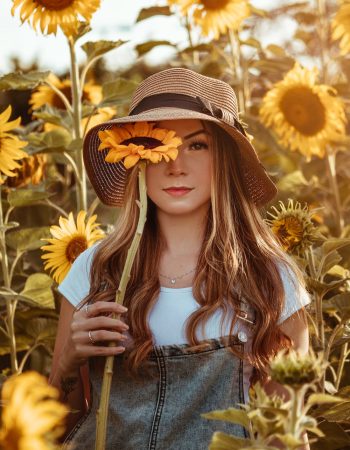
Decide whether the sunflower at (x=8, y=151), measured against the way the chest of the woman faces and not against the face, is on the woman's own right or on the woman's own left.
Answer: on the woman's own right

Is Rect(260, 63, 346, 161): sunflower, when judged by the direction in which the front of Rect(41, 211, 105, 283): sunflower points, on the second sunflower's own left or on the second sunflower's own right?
on the second sunflower's own left

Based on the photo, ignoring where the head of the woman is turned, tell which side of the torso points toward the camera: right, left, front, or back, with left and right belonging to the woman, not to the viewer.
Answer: front

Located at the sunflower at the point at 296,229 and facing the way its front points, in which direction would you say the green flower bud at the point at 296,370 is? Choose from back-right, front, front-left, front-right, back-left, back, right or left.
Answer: front-left

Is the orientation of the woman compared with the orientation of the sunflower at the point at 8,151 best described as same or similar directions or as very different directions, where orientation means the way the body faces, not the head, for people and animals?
same or similar directions

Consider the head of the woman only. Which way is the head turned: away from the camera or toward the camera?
toward the camera

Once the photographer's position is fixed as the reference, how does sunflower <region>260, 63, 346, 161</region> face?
facing the viewer

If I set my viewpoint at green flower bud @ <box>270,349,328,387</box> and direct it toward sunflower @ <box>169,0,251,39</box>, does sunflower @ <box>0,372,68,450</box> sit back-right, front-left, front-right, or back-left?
back-left

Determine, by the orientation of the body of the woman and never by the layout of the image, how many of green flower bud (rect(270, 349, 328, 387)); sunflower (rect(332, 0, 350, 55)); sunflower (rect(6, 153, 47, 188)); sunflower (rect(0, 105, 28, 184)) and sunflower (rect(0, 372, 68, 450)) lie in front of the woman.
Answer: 2

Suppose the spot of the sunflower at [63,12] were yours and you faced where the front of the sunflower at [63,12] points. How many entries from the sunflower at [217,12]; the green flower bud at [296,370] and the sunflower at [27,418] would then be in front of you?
2

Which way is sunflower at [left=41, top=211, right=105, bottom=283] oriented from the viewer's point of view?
toward the camera

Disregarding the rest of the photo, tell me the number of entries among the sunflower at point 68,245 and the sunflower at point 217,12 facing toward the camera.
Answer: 2

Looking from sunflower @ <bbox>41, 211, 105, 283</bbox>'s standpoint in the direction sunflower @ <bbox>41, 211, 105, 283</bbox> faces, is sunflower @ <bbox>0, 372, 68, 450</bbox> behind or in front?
in front
